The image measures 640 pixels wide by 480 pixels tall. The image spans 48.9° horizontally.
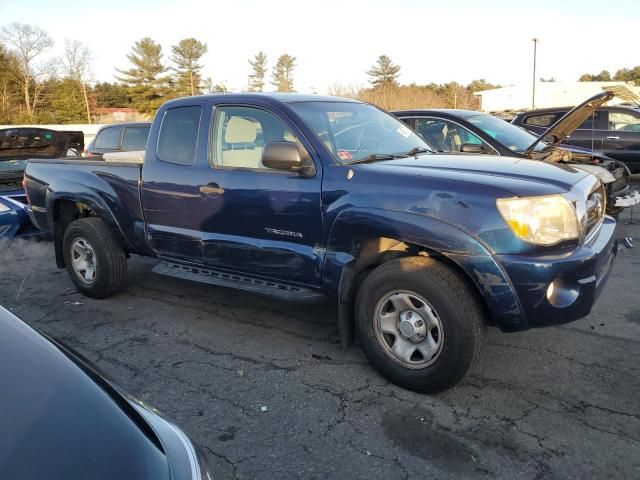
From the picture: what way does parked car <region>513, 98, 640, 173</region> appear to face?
to the viewer's right

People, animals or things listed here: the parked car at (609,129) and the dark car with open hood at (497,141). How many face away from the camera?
0

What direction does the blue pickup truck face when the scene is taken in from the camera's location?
facing the viewer and to the right of the viewer

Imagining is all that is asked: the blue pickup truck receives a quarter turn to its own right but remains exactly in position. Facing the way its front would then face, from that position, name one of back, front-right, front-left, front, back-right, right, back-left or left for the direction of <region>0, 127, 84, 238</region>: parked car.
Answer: right

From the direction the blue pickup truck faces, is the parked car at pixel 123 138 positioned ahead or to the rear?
to the rear

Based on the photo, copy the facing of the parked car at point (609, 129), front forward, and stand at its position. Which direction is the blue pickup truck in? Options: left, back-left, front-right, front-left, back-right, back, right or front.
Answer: right

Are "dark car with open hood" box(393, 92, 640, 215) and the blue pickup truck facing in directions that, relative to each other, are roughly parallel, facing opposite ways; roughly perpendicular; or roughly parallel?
roughly parallel

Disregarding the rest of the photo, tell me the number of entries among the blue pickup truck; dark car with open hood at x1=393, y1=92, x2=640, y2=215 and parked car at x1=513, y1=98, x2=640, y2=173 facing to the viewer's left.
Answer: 0
